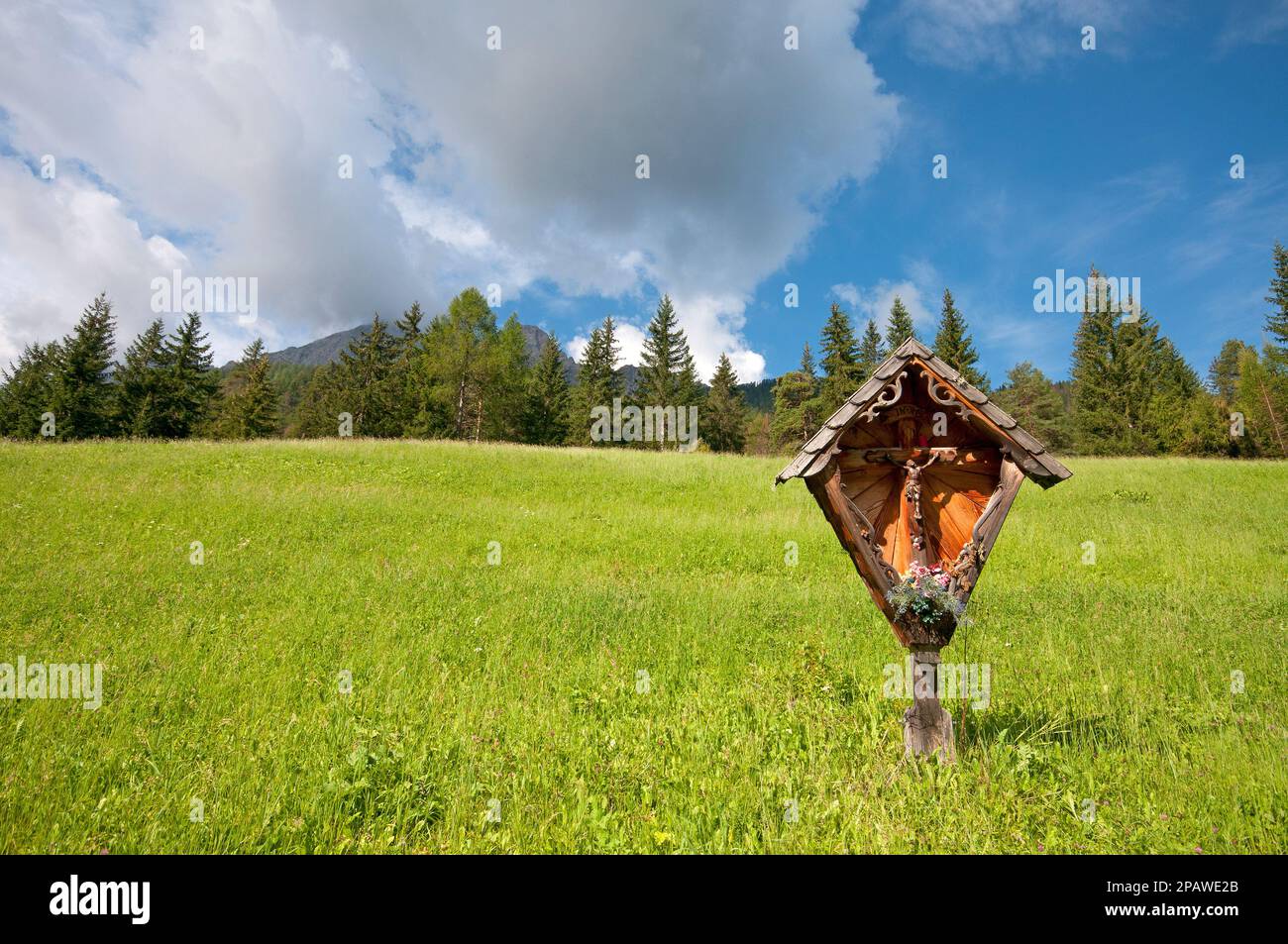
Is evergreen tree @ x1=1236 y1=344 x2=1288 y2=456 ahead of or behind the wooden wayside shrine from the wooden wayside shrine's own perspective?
behind

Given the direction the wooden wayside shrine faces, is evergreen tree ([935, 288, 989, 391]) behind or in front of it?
behind

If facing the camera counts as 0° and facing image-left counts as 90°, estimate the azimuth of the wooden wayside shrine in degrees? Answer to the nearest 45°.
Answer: approximately 0°

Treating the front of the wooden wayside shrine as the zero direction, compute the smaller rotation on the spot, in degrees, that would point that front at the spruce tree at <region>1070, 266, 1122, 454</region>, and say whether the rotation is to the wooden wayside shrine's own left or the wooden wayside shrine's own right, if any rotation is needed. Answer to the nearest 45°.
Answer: approximately 180°

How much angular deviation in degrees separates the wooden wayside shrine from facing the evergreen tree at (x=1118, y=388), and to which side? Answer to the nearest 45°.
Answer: approximately 180°
